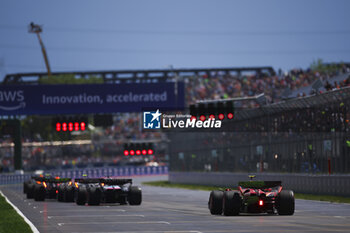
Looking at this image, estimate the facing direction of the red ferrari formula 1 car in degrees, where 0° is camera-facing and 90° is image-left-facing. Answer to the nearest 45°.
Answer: approximately 180°
